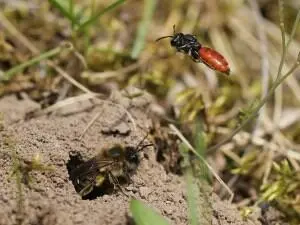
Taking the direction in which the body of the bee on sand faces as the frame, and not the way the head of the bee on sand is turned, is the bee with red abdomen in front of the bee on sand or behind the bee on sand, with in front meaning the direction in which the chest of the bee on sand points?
in front

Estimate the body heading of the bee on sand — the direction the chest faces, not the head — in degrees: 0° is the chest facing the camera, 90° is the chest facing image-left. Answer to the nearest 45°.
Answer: approximately 270°
